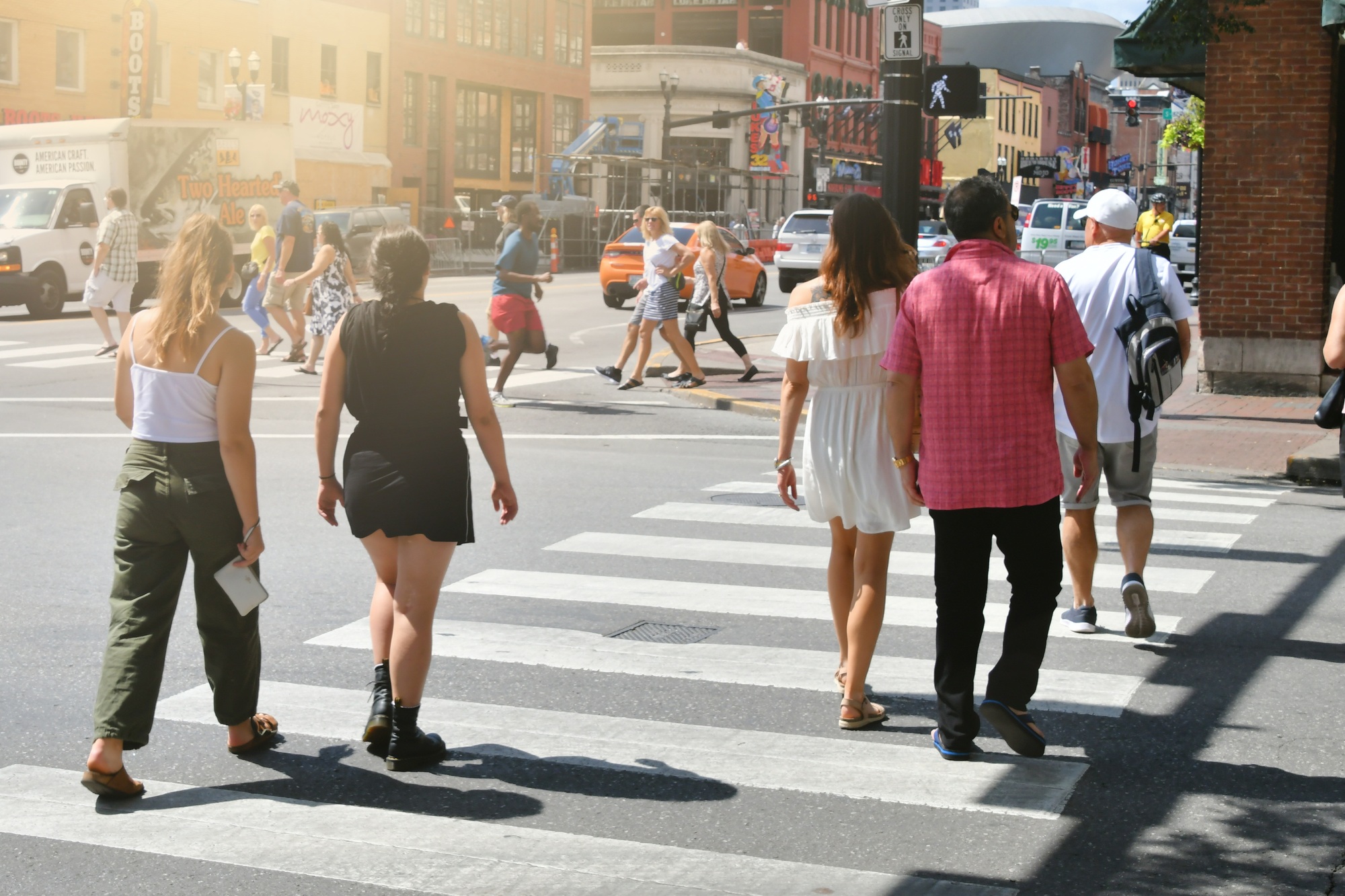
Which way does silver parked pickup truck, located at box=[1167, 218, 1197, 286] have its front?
away from the camera

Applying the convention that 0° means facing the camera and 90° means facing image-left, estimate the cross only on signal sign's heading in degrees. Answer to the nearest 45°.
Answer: approximately 0°

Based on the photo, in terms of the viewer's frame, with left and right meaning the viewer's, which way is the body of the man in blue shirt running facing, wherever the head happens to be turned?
facing to the right of the viewer

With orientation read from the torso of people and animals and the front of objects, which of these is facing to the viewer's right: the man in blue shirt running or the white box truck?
the man in blue shirt running

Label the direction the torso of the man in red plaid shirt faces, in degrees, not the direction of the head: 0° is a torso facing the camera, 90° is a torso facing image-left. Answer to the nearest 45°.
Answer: approximately 180°

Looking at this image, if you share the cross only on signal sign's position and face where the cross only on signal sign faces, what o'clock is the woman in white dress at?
The woman in white dress is roughly at 12 o'clock from the cross only on signal sign.

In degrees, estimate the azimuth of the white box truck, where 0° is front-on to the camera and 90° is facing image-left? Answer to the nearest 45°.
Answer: approximately 45°

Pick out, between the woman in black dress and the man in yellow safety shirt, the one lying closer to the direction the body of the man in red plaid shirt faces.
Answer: the man in yellow safety shirt

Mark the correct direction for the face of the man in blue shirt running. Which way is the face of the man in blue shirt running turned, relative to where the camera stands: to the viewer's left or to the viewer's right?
to the viewer's right

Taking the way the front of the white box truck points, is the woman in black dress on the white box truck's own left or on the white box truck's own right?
on the white box truck's own left

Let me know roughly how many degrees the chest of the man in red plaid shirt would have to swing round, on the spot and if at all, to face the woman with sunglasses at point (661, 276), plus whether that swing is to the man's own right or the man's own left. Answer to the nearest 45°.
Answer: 0° — they already face them

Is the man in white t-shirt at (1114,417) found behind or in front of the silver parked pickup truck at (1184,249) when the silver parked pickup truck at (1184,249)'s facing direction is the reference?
behind
